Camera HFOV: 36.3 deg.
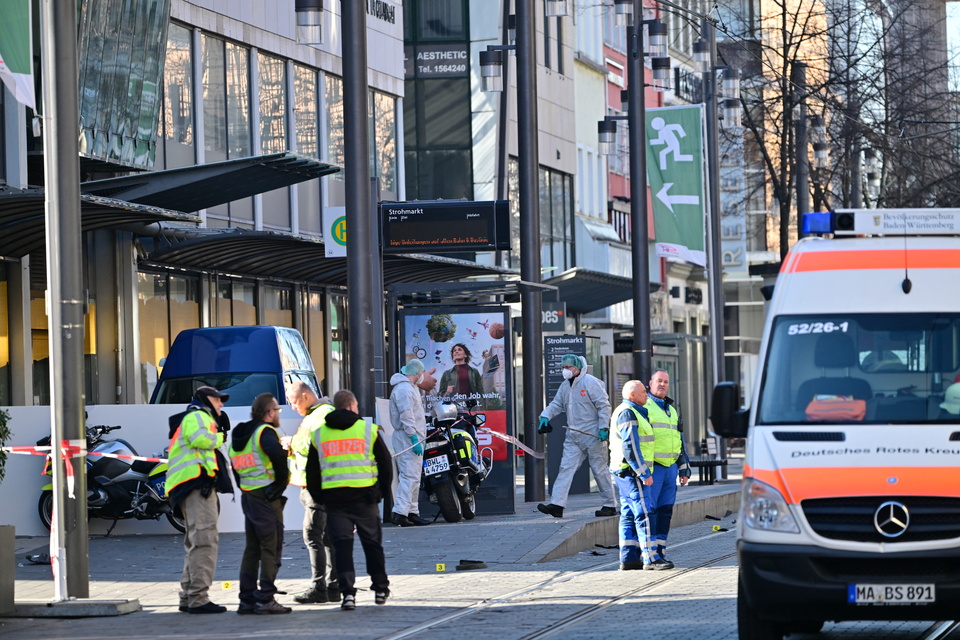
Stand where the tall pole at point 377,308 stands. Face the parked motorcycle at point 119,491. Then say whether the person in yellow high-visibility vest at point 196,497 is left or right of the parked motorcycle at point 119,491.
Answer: left

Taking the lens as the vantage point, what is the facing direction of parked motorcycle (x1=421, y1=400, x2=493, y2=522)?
facing away from the viewer and to the right of the viewer

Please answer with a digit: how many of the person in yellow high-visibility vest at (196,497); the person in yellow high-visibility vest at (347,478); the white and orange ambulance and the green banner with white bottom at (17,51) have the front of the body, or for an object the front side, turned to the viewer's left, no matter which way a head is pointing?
0

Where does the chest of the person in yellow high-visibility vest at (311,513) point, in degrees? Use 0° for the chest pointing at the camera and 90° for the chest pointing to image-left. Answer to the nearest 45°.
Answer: approximately 90°

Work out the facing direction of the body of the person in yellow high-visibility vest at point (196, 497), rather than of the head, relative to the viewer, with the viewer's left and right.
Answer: facing to the right of the viewer

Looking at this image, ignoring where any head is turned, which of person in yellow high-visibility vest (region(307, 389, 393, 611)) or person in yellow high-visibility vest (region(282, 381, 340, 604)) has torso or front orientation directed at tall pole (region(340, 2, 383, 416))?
person in yellow high-visibility vest (region(307, 389, 393, 611))

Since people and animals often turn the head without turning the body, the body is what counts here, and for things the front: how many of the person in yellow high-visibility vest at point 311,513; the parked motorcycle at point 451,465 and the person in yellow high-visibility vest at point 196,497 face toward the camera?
0

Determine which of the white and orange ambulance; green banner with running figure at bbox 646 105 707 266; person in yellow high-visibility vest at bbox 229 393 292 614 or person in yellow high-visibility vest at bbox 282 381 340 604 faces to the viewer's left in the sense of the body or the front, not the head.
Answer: person in yellow high-visibility vest at bbox 282 381 340 604

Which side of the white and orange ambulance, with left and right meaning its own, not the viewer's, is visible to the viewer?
front

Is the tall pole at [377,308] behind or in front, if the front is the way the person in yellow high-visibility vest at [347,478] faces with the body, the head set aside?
in front

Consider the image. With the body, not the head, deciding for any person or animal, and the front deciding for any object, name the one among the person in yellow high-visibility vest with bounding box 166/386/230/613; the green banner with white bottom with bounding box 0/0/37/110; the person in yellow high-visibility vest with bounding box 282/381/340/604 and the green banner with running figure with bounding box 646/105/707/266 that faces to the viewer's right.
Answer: the person in yellow high-visibility vest with bounding box 166/386/230/613

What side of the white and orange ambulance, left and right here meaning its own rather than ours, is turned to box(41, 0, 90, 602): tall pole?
right

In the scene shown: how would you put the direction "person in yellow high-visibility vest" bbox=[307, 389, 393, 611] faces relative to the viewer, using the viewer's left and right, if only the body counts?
facing away from the viewer

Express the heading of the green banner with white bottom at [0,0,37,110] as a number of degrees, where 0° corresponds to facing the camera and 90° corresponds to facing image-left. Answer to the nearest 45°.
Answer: approximately 0°

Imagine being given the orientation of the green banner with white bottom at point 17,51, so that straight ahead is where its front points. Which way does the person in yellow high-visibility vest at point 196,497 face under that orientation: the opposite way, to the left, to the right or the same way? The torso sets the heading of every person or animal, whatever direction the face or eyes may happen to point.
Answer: to the left
